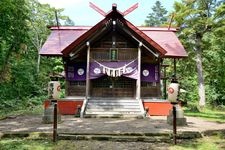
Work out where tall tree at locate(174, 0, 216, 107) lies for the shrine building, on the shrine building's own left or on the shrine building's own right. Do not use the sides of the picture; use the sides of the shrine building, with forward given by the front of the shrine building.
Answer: on the shrine building's own left

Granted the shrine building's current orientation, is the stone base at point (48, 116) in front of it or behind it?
in front

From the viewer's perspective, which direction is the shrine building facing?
toward the camera

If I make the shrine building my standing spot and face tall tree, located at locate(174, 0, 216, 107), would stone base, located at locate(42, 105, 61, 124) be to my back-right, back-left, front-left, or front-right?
back-right

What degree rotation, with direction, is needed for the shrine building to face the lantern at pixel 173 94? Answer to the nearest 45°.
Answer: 0° — it already faces it

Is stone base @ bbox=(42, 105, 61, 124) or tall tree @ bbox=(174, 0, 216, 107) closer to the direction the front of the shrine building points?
the stone base
